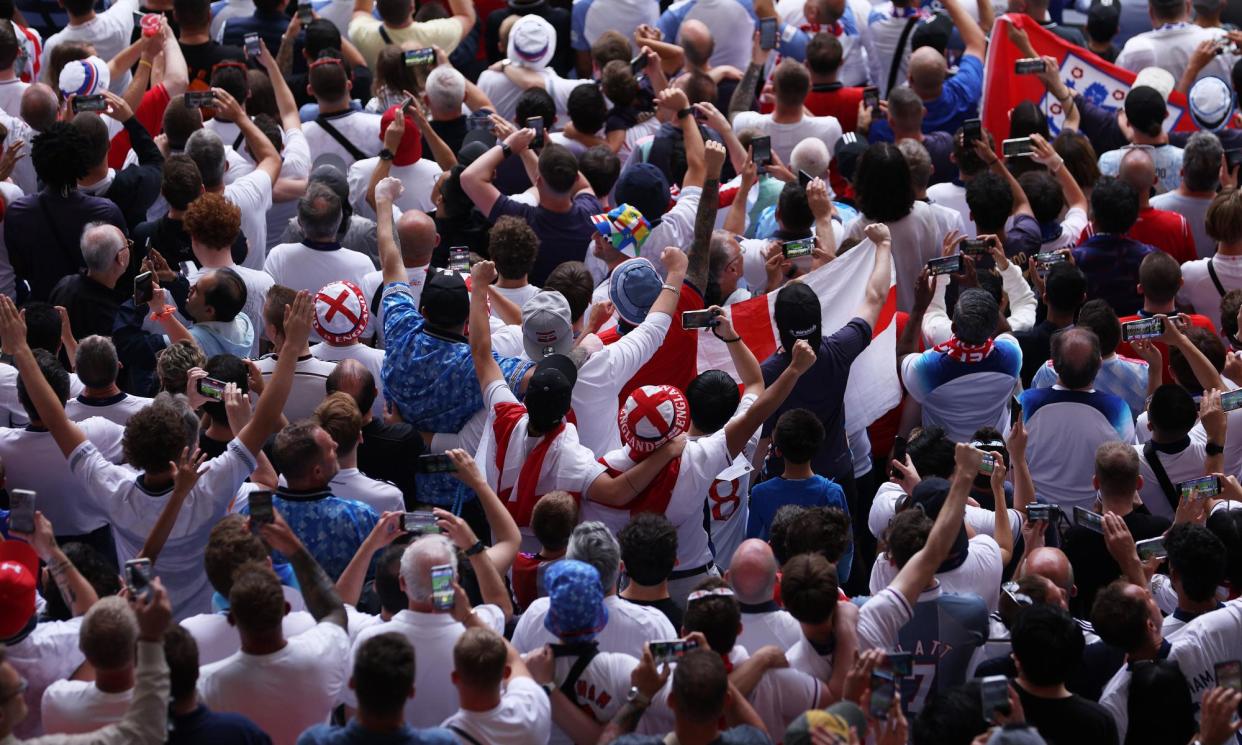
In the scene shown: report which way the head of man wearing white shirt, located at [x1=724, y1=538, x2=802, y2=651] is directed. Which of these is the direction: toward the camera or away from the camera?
away from the camera

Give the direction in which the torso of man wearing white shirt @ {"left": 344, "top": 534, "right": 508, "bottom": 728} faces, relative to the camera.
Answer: away from the camera

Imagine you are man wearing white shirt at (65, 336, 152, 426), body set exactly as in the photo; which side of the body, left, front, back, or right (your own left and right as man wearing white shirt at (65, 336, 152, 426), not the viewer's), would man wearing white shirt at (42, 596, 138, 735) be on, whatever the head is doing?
back

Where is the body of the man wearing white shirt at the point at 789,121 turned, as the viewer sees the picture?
away from the camera

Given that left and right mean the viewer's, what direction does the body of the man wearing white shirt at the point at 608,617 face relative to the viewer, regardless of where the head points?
facing away from the viewer

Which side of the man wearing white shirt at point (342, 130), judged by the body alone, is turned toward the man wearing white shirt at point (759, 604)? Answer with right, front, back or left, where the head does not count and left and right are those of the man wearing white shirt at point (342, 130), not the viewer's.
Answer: back

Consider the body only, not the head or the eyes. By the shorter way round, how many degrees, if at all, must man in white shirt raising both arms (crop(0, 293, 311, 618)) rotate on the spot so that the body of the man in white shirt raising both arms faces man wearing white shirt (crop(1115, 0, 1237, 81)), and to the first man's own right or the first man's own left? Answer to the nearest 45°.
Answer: approximately 45° to the first man's own right

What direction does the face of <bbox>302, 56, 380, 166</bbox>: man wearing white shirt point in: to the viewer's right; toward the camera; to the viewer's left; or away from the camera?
away from the camera

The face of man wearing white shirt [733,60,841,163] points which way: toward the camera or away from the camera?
away from the camera

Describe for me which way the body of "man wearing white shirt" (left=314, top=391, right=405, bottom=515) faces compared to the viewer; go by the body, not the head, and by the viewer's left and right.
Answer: facing away from the viewer and to the left of the viewer

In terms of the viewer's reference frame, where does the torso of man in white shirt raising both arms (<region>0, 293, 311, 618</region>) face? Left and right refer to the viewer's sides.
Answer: facing away from the viewer

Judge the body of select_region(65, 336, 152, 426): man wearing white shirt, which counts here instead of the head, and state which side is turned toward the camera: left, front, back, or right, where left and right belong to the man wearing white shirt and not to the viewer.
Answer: back

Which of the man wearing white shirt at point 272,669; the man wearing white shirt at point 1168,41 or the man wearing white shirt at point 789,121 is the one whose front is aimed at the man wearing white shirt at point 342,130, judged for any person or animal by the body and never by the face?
the man wearing white shirt at point 272,669

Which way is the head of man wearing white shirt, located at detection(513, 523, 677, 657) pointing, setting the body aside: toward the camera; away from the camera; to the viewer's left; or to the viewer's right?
away from the camera

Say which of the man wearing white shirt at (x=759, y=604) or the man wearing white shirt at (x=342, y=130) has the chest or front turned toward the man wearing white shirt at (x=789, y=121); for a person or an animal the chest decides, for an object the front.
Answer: the man wearing white shirt at (x=759, y=604)

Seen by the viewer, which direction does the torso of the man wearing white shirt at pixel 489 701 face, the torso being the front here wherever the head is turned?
away from the camera

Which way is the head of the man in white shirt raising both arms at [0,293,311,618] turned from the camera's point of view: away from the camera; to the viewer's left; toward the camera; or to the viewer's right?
away from the camera
